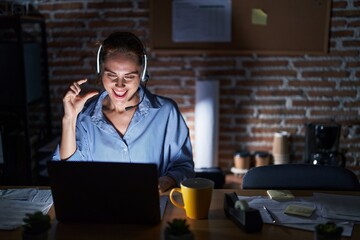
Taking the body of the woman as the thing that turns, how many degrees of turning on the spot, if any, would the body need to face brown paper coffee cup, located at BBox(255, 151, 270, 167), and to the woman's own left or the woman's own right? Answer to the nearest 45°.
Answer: approximately 135° to the woman's own left

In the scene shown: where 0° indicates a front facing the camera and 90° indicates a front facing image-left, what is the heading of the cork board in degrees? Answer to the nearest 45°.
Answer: approximately 0°

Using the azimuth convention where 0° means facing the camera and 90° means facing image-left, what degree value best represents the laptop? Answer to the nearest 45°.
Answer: approximately 180°

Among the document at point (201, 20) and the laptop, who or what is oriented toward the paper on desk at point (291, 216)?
the document

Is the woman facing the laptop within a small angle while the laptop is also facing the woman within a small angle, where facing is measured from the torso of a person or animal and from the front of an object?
yes

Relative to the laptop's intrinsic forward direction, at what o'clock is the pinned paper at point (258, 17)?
The pinned paper is roughly at 1 o'clock from the laptop.

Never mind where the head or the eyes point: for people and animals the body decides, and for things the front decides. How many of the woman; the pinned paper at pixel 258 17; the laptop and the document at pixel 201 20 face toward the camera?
3

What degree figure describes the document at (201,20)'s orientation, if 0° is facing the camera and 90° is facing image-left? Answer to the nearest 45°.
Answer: approximately 0°

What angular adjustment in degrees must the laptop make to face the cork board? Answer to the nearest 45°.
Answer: approximately 45° to its right
